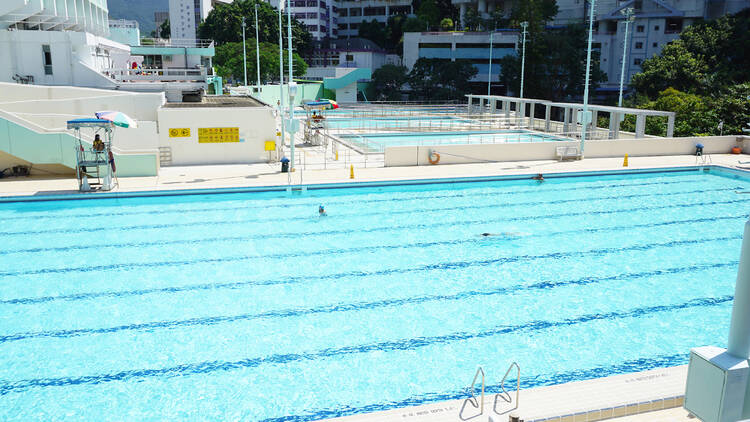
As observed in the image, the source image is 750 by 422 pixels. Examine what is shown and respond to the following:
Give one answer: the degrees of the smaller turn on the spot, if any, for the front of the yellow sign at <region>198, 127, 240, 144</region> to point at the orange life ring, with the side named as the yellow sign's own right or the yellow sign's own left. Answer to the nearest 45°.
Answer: approximately 90° to the yellow sign's own left

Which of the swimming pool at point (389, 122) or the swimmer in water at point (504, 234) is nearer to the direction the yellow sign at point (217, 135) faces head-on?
the swimmer in water

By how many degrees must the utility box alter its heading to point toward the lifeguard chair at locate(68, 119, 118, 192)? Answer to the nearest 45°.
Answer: approximately 90° to its right

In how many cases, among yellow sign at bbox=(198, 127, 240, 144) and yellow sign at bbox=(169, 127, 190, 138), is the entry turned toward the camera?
2

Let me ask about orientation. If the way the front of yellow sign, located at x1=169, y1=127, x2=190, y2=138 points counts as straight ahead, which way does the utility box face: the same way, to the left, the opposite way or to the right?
to the right

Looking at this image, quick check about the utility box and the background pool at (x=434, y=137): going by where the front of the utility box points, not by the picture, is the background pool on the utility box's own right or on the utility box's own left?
on the utility box's own right

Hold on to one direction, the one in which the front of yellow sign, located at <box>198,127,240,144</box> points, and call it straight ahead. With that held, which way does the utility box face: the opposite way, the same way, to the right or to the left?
to the right

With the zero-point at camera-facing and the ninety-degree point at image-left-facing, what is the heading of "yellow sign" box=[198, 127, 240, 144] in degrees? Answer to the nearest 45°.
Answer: approximately 0°

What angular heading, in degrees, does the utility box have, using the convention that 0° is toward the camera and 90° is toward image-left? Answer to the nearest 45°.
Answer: approximately 45°

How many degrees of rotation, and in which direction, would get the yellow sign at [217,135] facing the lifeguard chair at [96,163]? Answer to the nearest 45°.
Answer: approximately 45° to its right

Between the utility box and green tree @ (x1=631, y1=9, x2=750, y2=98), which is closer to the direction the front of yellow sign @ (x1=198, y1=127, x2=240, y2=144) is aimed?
the utility box

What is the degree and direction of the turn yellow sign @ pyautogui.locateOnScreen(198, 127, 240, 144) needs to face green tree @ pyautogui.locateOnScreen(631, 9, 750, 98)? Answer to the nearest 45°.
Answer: approximately 135° to its left

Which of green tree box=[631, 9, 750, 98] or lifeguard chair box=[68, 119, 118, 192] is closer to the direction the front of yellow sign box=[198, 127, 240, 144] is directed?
the lifeguard chair
